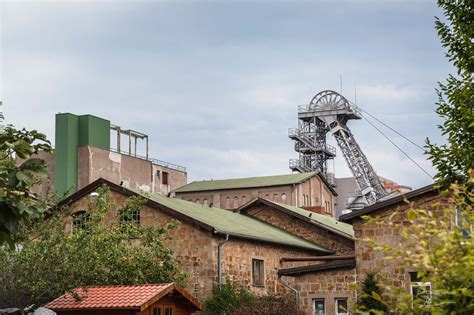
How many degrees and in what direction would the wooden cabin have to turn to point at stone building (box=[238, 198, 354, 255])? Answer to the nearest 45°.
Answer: approximately 90° to its left

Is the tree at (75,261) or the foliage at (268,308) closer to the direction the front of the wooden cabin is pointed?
the foliage

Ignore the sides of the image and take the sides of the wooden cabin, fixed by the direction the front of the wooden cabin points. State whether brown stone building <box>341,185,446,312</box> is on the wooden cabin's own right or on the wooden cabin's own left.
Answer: on the wooden cabin's own left

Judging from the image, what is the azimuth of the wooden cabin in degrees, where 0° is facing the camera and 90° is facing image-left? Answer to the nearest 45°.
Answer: approximately 315°

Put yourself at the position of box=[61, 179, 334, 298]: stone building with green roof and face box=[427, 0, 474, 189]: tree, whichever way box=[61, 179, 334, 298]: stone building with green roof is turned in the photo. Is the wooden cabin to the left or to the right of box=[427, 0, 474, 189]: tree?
right

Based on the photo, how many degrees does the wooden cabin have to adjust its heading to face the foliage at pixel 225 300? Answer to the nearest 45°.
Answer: approximately 90° to its left

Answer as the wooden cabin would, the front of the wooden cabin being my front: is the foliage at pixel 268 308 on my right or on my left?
on my left
